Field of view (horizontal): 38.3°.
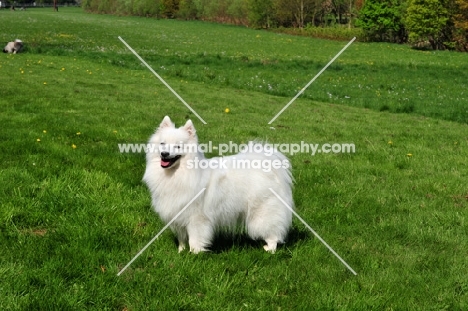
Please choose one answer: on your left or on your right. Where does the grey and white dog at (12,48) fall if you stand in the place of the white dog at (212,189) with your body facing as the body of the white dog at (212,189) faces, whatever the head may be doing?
on your right

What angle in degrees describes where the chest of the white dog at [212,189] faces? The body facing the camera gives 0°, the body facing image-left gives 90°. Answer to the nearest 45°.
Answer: approximately 90°
